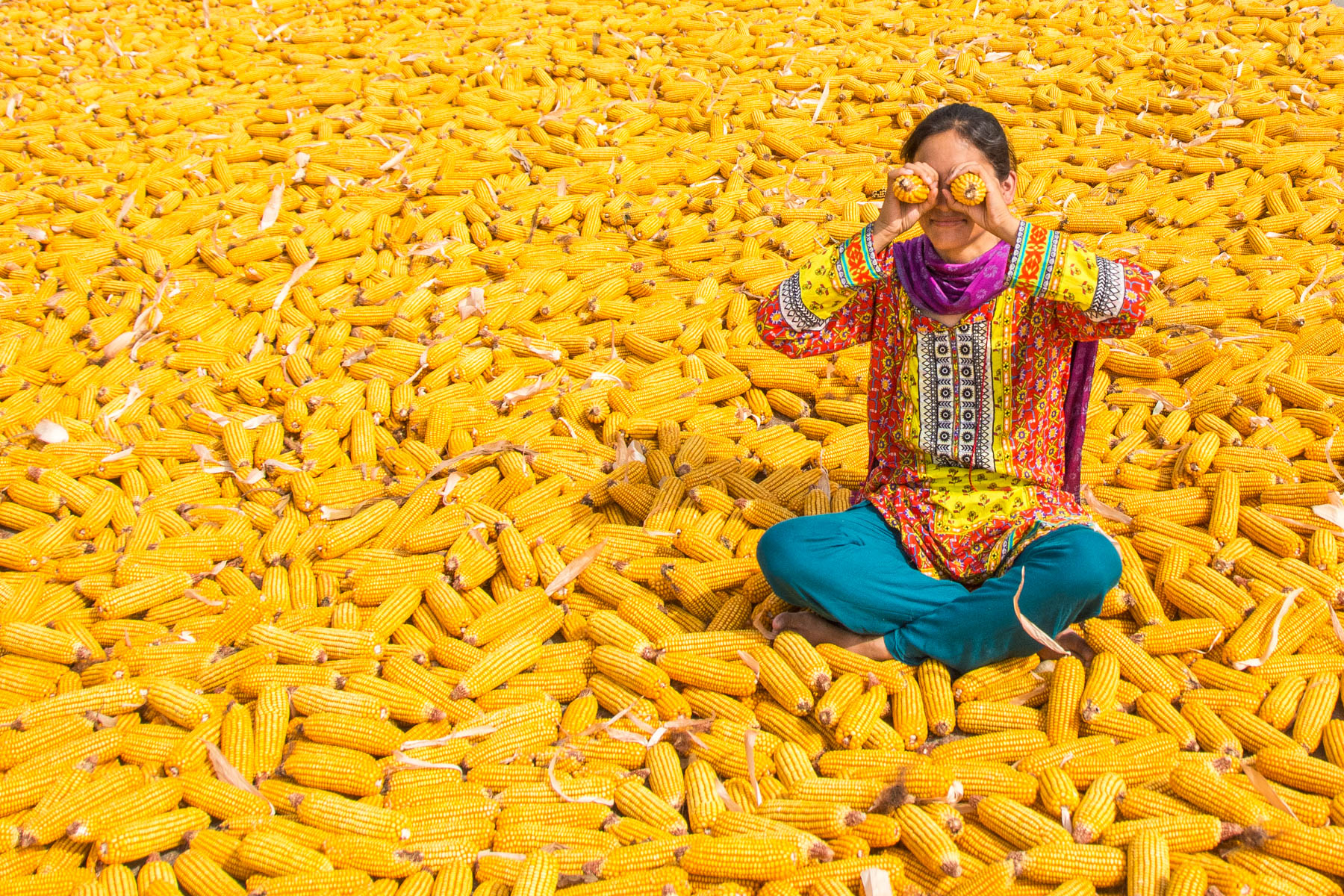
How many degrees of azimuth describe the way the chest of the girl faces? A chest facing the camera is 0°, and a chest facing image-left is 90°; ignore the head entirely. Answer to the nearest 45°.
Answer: approximately 0°
